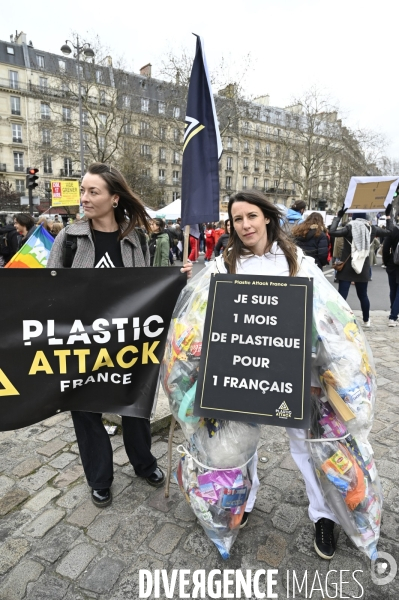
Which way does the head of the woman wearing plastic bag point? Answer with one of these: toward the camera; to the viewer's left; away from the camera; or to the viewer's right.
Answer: toward the camera

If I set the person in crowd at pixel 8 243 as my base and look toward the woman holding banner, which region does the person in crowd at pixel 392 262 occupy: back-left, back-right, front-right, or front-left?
front-left

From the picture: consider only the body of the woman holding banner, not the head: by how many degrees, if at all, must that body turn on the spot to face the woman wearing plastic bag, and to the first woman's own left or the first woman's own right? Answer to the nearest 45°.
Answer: approximately 45° to the first woman's own left

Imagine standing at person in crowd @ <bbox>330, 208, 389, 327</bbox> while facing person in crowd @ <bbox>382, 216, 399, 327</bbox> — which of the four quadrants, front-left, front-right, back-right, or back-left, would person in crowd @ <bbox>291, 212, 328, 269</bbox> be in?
back-left

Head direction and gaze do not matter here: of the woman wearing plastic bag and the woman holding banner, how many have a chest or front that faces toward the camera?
2

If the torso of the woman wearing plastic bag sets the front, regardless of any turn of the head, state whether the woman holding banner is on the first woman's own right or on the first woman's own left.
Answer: on the first woman's own right

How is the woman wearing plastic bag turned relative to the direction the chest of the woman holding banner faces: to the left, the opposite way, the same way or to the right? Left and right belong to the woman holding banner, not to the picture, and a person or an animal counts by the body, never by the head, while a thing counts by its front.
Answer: the same way

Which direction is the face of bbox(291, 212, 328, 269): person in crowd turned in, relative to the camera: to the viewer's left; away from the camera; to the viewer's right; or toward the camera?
away from the camera

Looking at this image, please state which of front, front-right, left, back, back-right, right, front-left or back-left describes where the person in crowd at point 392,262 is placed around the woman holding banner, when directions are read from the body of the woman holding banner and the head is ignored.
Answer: back-left

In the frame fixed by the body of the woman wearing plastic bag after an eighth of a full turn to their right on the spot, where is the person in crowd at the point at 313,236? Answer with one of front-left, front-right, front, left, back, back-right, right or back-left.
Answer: back-right

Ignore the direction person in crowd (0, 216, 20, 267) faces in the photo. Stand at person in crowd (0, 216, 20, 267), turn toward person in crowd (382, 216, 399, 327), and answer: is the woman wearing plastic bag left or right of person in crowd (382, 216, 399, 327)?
right

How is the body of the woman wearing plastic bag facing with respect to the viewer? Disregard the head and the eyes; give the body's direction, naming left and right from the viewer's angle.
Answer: facing the viewer

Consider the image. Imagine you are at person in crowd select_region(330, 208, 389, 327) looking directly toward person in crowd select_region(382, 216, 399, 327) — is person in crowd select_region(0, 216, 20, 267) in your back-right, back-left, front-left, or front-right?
back-left
